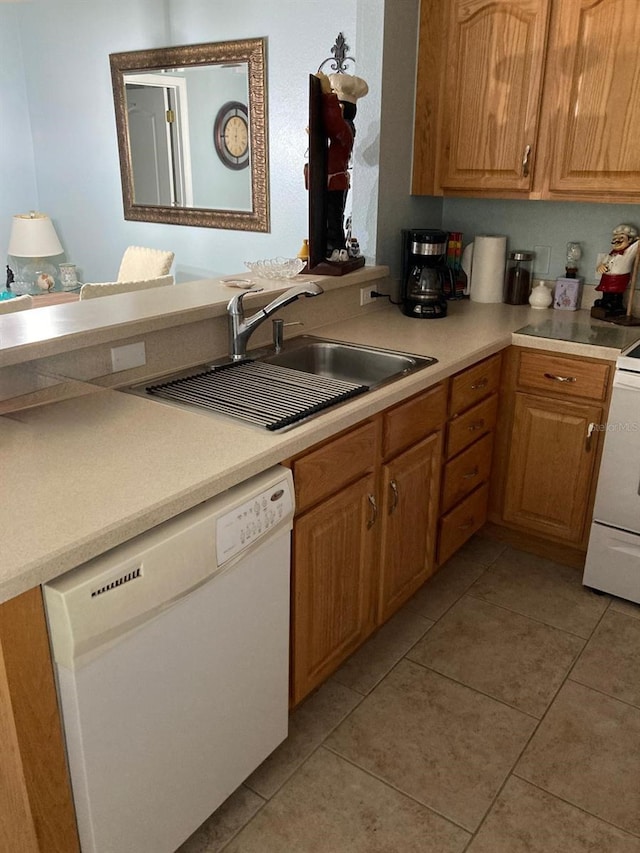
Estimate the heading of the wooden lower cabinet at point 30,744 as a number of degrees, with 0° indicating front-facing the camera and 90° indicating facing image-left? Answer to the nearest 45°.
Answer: approximately 315°

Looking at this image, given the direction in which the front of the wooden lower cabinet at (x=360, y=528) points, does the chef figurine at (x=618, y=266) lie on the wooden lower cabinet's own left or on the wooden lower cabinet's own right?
on the wooden lower cabinet's own left

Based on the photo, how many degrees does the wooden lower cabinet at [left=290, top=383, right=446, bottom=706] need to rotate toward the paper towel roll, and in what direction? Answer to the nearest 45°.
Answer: approximately 135° to its left

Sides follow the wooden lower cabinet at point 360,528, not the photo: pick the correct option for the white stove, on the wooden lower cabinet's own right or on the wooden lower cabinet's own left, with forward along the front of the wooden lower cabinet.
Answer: on the wooden lower cabinet's own left

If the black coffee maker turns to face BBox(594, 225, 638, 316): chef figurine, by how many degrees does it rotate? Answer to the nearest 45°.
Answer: approximately 90° to its left

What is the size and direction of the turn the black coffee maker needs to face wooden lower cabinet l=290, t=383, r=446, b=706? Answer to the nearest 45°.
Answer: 0° — it already faces it

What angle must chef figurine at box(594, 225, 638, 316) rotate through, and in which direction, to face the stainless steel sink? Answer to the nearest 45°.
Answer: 0° — it already faces it

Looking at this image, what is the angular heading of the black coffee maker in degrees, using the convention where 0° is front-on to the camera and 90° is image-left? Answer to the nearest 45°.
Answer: approximately 0°

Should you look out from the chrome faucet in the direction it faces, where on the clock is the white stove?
The white stove is roughly at 12 o'clock from the chrome faucet.

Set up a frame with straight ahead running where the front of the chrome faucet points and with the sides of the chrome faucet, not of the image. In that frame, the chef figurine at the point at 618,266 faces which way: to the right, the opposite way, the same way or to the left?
the opposite way
